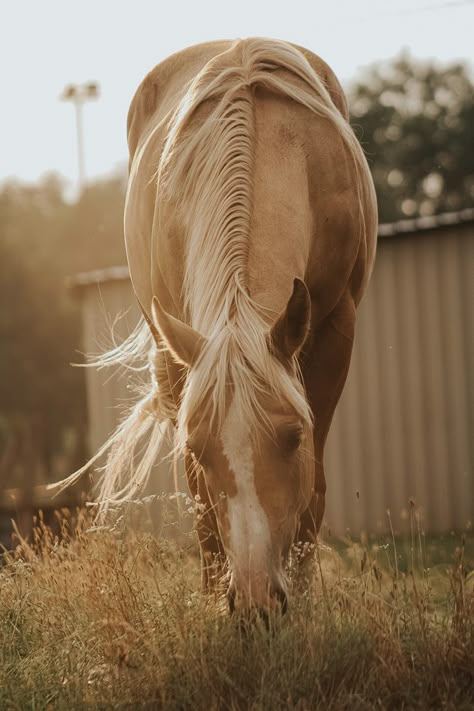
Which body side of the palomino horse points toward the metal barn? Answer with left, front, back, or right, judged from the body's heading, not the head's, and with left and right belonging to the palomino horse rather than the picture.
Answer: back

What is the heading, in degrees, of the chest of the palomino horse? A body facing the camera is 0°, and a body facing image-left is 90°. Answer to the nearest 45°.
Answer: approximately 0°
